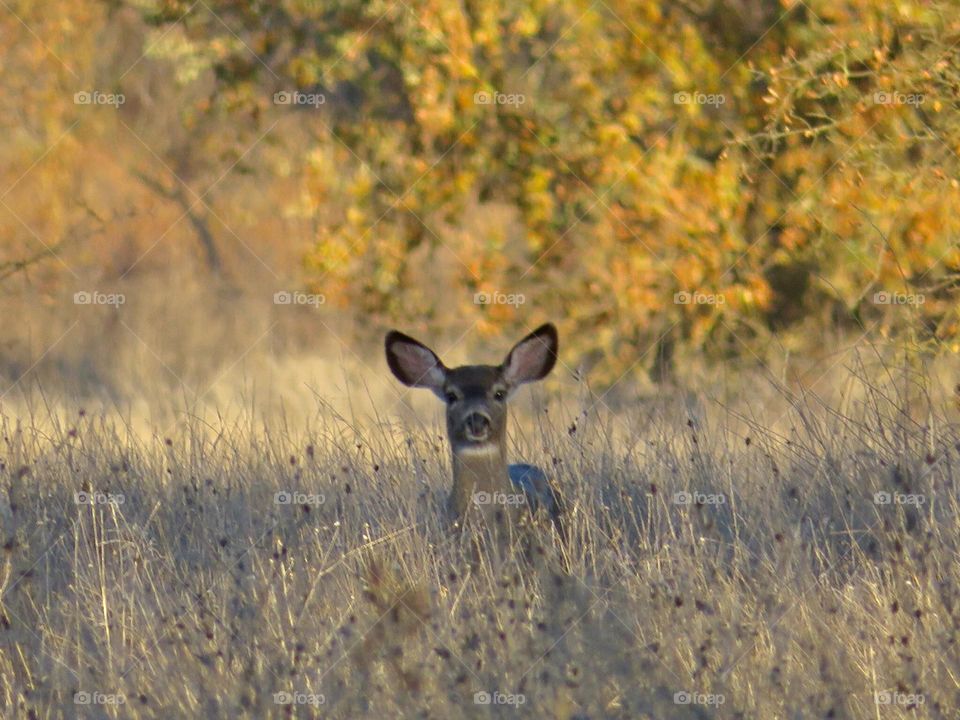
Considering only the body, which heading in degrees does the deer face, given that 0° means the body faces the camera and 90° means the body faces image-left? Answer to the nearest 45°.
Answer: approximately 45°
